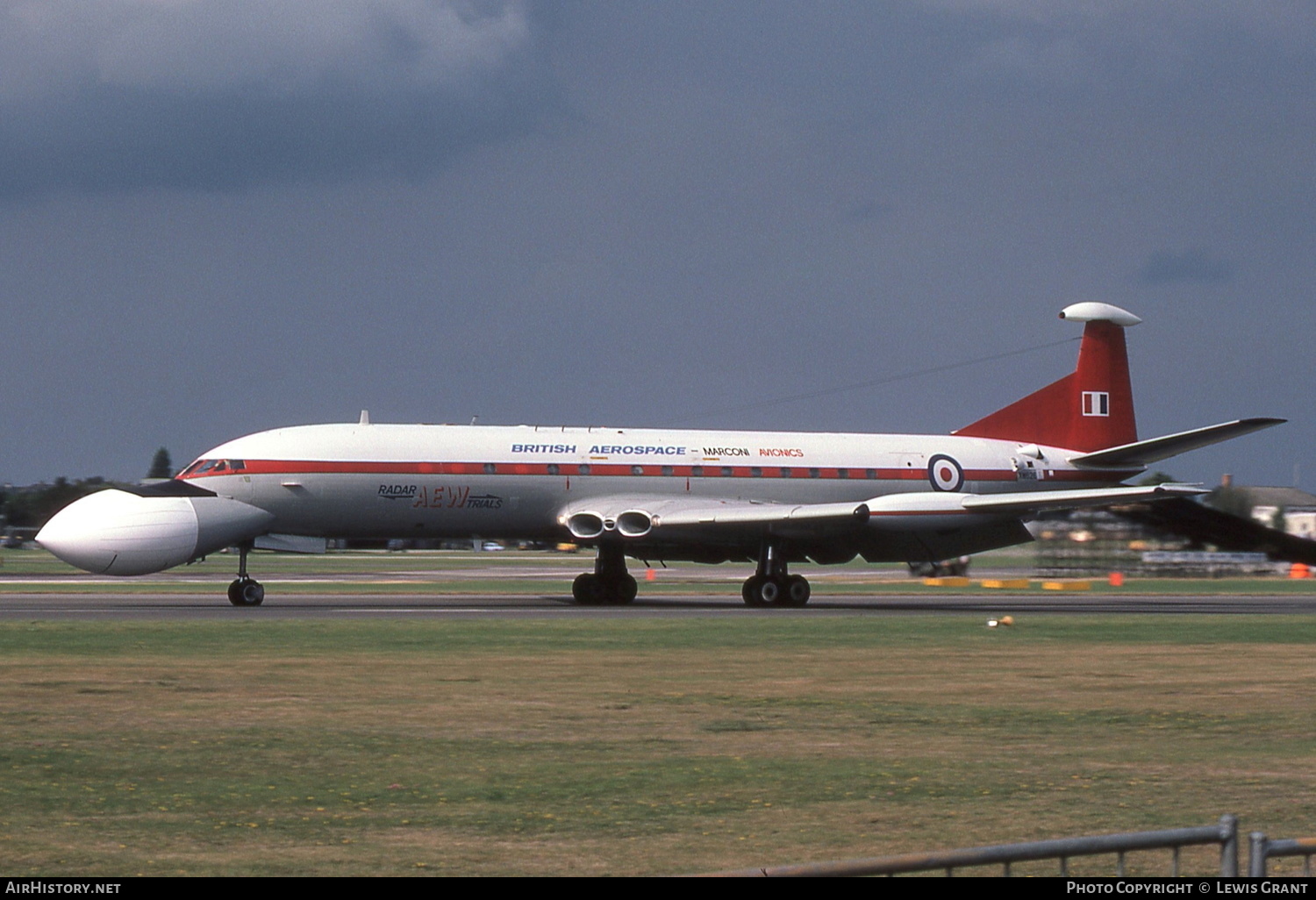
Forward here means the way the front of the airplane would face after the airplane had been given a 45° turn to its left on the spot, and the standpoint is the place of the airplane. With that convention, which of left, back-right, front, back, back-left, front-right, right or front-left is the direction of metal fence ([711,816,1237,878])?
front

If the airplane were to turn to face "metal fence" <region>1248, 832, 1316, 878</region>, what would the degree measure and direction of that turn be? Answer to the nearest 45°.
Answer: approximately 45° to its left

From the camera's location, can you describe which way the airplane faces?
facing the viewer and to the left of the viewer
